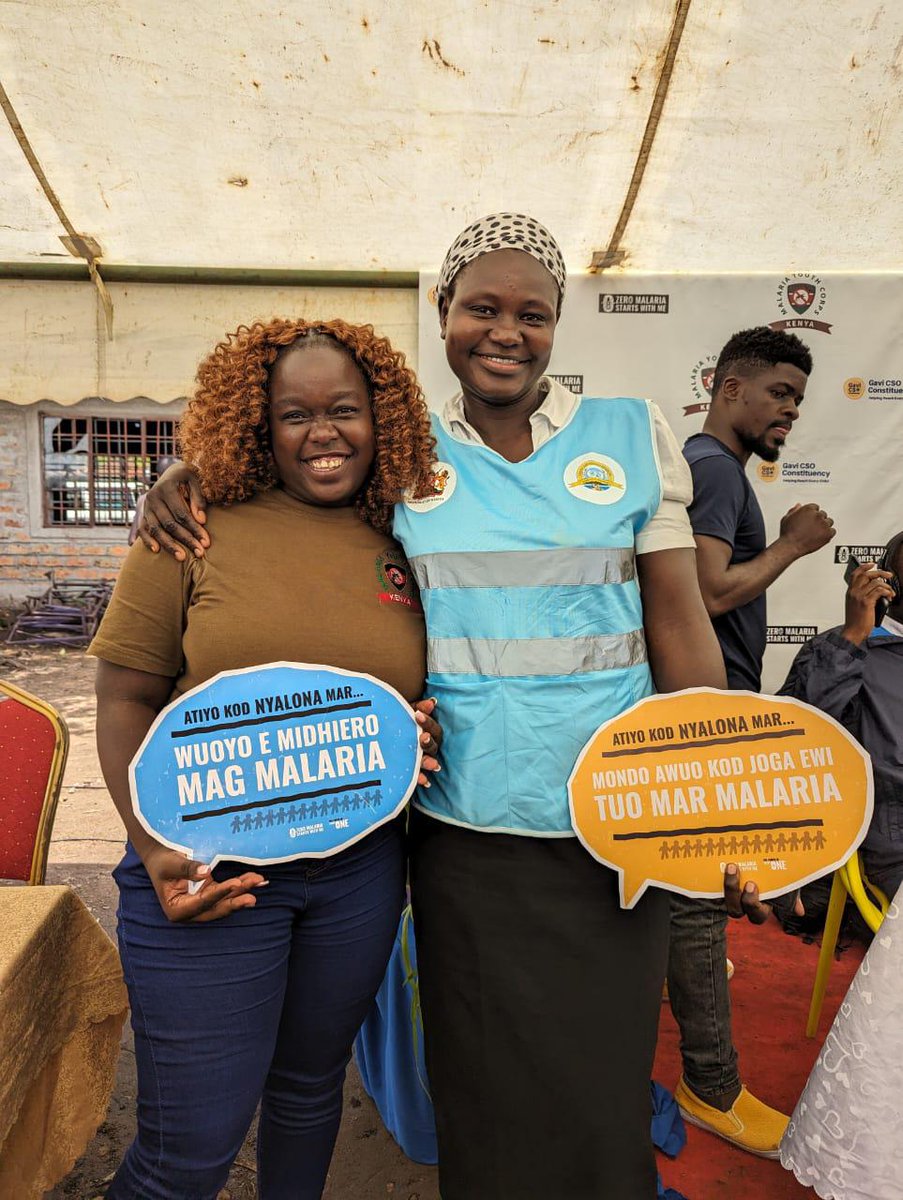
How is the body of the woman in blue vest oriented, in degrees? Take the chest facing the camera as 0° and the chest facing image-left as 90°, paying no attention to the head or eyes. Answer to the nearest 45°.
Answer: approximately 0°

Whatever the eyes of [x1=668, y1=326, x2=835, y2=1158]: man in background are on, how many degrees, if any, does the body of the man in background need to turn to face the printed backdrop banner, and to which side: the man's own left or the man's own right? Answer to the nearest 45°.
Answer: approximately 90° to the man's own left

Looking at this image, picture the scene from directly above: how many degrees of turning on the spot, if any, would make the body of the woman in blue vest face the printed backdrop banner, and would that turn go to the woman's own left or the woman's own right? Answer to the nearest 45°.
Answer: approximately 135° to the woman's own left

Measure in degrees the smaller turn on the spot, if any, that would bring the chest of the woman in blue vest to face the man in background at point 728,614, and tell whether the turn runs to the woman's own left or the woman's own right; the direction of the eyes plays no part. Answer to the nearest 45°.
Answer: approximately 135° to the woman's own left

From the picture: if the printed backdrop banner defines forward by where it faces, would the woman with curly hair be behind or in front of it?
in front
